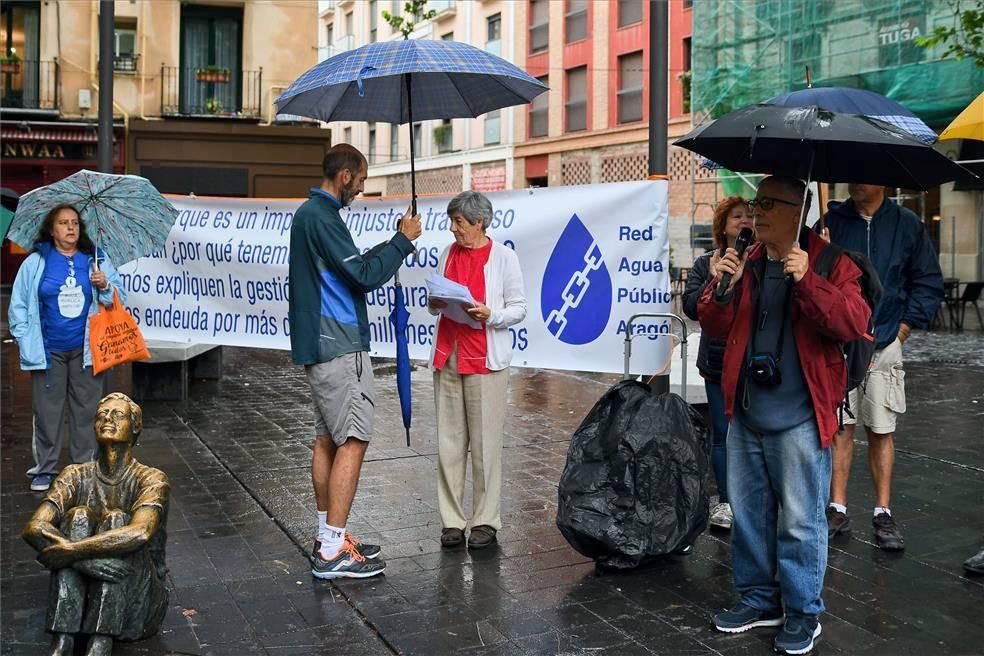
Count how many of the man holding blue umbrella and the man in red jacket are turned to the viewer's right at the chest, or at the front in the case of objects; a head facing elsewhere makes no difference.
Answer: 1

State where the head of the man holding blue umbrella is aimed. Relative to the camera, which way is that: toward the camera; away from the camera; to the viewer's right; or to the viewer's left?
to the viewer's right

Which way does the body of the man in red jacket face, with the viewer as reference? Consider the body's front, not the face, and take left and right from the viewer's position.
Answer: facing the viewer and to the left of the viewer

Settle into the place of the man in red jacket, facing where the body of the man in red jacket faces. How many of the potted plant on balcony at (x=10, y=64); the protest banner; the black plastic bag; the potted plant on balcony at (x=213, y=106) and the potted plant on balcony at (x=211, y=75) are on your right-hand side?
5

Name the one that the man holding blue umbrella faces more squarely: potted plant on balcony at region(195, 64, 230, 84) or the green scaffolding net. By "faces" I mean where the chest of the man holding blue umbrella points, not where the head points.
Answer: the green scaffolding net

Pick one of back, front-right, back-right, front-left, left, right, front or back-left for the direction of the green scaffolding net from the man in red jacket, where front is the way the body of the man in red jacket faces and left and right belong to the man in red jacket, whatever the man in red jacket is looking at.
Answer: back-right

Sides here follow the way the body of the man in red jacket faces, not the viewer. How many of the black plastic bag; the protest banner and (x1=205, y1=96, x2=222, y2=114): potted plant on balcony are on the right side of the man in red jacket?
3

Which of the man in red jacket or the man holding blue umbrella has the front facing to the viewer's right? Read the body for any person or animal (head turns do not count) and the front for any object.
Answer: the man holding blue umbrella

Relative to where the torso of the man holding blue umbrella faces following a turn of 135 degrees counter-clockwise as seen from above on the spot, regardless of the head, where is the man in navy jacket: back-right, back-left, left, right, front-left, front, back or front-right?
back-right

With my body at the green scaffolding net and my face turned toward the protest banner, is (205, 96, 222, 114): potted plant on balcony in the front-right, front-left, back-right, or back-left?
front-right

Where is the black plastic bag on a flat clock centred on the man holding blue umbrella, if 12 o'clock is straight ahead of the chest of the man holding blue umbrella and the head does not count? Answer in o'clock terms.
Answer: The black plastic bag is roughly at 12 o'clock from the man holding blue umbrella.

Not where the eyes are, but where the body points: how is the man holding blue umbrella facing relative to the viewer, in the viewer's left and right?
facing to the right of the viewer

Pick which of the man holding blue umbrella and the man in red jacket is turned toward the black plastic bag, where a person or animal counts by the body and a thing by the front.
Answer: the man holding blue umbrella

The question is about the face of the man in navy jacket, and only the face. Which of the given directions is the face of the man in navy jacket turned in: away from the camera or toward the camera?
toward the camera

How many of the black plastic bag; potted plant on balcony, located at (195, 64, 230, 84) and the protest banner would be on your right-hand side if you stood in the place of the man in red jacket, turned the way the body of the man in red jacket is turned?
3

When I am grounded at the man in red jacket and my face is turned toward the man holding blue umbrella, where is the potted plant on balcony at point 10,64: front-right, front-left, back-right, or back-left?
front-right

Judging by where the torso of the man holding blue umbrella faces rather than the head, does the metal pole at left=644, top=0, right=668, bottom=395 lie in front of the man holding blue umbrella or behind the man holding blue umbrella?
in front

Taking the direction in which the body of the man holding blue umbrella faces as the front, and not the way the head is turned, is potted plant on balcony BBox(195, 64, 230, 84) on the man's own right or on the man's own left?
on the man's own left
